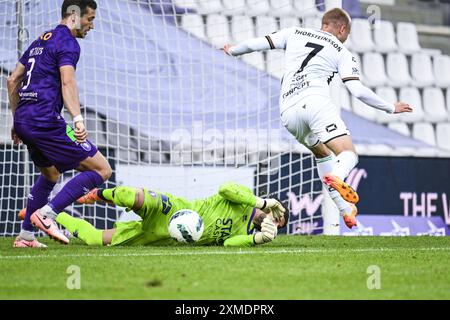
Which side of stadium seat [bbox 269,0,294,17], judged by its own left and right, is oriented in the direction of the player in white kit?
front

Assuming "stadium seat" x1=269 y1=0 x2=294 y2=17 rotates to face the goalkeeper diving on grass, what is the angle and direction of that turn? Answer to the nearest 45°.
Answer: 0° — it already faces them

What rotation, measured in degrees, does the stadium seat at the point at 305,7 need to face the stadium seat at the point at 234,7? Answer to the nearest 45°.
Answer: approximately 135° to its right

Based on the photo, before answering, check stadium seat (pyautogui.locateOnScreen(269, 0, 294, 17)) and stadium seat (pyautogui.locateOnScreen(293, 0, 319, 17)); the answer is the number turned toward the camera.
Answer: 2

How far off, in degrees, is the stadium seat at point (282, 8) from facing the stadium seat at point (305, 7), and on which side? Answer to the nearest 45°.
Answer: approximately 45° to its left

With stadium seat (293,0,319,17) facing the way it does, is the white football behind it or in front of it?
in front

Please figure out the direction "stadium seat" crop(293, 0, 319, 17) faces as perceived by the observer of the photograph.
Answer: facing the viewer

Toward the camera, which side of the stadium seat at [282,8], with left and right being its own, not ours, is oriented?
front

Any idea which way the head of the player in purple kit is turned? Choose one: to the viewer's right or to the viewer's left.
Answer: to the viewer's right
